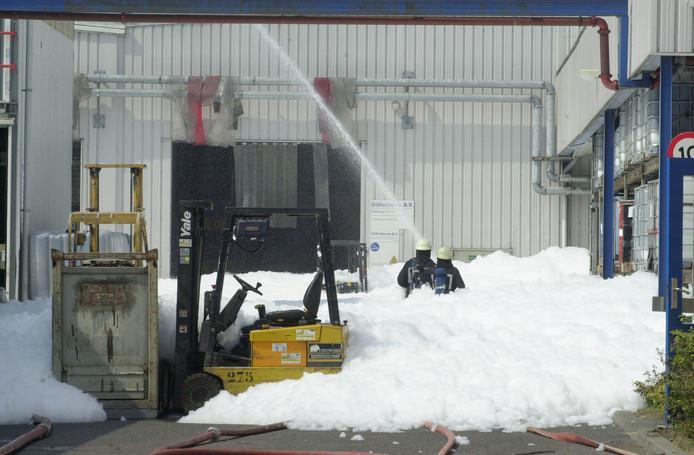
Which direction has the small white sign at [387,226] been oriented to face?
toward the camera

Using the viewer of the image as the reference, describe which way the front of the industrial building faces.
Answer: facing the viewer

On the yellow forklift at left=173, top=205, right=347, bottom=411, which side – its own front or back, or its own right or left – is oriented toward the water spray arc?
right

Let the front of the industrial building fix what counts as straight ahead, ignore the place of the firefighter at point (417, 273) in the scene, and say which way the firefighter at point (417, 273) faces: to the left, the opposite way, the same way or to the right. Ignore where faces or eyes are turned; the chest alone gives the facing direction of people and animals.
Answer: the opposite way

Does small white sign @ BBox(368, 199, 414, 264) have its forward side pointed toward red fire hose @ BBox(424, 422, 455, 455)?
yes

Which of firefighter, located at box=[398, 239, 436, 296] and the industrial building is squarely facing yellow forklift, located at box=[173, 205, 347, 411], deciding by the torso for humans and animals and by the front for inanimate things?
the industrial building

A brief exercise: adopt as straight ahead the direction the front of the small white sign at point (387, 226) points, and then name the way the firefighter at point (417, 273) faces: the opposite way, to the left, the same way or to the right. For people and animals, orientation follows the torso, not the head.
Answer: the opposite way

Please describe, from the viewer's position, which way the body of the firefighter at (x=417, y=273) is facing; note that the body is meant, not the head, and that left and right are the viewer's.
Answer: facing away from the viewer

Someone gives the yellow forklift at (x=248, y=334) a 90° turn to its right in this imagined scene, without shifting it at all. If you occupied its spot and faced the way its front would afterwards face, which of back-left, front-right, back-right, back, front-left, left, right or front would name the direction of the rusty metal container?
left

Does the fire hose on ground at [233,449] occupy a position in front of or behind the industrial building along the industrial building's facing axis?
in front

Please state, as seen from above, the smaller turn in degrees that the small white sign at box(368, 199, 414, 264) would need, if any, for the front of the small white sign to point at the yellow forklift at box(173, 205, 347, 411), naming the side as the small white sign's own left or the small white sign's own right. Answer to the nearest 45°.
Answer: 0° — it already faces it

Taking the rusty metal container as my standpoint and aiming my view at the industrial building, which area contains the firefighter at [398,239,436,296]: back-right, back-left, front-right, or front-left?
front-right

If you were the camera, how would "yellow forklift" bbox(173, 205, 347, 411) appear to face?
facing to the left of the viewer

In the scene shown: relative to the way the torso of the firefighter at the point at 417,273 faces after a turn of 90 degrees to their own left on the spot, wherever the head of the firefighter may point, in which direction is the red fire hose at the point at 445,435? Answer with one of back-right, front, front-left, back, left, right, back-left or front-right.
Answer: left

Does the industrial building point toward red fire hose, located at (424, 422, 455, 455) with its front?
yes

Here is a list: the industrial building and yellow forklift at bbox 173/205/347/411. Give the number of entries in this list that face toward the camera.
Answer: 1
